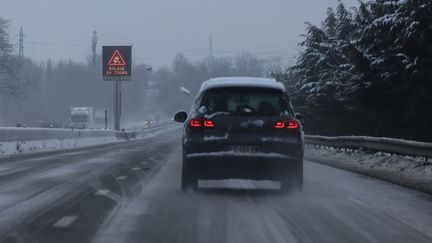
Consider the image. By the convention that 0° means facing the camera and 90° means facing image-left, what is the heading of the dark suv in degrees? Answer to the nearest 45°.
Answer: approximately 180°

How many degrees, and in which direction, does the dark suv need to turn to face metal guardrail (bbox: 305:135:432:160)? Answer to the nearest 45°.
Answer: approximately 45° to its right
